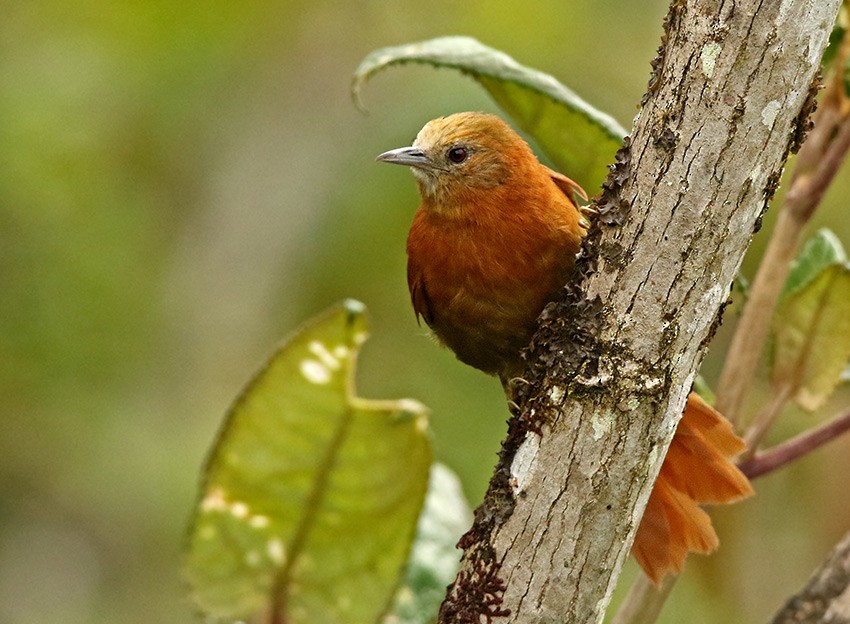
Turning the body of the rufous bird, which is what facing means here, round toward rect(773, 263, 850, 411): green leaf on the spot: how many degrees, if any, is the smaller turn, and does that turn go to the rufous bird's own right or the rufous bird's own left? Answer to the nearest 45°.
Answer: approximately 135° to the rufous bird's own left

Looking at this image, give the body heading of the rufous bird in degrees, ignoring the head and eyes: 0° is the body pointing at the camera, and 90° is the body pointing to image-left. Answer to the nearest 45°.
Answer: approximately 45°
